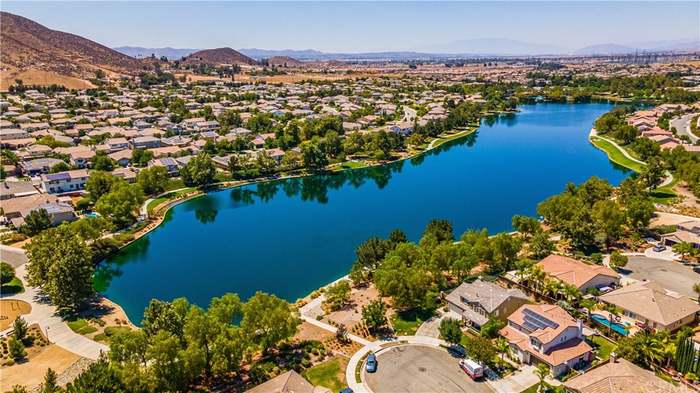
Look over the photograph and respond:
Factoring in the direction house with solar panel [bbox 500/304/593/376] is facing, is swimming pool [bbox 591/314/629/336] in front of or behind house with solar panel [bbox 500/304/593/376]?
behind

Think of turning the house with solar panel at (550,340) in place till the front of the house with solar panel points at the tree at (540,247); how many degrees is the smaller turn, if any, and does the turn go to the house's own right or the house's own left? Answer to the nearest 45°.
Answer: approximately 135° to the house's own right

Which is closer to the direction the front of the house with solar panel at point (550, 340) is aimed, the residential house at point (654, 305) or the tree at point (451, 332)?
the tree

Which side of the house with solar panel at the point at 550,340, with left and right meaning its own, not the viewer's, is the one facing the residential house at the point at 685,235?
back

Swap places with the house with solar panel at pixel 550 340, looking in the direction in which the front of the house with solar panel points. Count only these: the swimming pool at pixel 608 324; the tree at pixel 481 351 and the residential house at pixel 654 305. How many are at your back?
2

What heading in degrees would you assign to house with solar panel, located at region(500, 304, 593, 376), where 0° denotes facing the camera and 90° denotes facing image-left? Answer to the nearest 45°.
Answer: approximately 45°

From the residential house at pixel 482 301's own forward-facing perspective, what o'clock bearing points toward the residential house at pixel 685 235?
the residential house at pixel 685 235 is roughly at 6 o'clock from the residential house at pixel 482 301.

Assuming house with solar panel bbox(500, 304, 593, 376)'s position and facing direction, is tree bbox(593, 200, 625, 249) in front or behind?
behind

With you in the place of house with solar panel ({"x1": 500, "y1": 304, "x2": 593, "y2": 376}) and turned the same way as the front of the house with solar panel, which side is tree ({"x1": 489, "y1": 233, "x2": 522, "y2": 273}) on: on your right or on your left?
on your right

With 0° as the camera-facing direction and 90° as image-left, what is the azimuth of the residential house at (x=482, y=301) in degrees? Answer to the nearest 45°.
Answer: approximately 45°

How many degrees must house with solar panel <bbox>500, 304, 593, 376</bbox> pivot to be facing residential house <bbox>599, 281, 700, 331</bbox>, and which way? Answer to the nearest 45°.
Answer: approximately 180°

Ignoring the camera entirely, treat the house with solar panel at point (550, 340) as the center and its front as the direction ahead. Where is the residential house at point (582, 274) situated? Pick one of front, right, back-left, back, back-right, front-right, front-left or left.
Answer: back-right

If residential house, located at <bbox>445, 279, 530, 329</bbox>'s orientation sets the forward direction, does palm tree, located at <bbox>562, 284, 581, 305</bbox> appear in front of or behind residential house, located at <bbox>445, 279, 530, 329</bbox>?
behind
